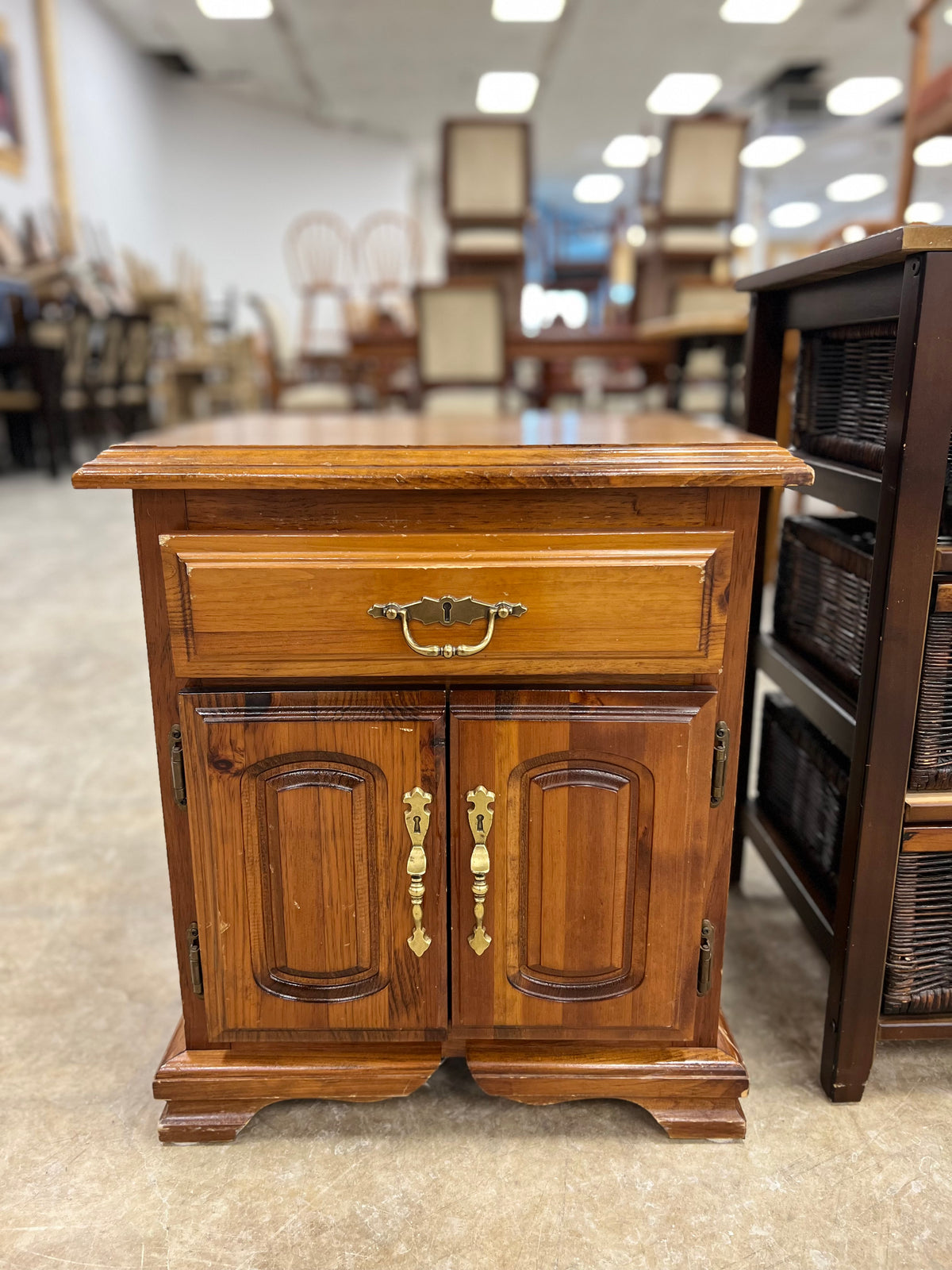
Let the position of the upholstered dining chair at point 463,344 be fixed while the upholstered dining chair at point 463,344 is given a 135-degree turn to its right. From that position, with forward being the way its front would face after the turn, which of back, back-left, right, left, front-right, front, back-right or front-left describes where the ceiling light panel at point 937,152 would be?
right

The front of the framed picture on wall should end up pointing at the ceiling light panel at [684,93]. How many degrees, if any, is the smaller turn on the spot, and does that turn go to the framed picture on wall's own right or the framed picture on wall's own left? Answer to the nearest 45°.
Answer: approximately 45° to the framed picture on wall's own left

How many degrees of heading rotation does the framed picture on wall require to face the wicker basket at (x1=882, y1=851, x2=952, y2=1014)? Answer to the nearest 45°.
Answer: approximately 45° to its right

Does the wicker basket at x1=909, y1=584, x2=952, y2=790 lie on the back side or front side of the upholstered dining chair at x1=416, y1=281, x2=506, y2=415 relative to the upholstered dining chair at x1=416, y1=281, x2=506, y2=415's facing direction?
on the front side

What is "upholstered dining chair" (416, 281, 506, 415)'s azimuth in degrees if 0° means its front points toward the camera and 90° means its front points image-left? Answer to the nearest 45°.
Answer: approximately 0°

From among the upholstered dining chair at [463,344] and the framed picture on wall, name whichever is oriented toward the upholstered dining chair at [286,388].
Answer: the framed picture on wall
